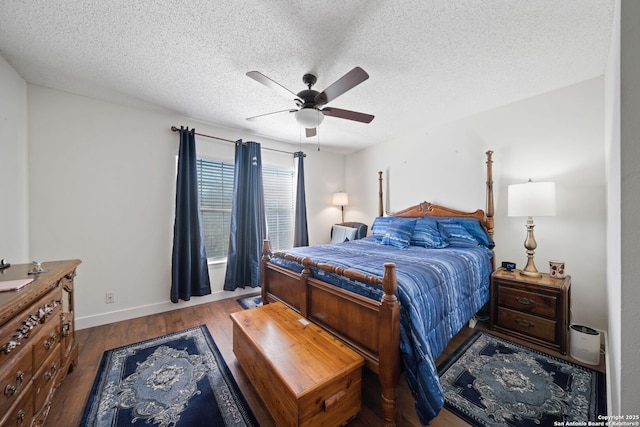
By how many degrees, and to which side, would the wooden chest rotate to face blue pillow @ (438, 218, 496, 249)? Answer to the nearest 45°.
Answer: approximately 180°

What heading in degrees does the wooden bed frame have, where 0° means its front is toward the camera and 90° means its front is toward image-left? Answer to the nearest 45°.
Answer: approximately 45°

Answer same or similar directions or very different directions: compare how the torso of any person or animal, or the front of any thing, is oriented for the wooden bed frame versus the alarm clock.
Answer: same or similar directions

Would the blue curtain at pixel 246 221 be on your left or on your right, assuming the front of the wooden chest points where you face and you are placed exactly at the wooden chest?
on your right

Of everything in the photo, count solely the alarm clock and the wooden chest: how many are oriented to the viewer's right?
0

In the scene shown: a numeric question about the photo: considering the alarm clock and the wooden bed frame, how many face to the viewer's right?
0

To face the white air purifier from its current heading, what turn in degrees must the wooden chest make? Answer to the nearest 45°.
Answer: approximately 135° to its left

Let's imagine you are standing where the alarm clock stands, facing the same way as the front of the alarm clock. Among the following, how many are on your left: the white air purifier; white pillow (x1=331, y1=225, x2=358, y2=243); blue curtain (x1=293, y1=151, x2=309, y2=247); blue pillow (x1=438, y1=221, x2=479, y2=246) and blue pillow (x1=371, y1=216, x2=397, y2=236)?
1

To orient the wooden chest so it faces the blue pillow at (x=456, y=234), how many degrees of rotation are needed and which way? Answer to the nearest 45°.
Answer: approximately 180°

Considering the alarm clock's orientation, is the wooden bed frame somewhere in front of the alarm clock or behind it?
in front

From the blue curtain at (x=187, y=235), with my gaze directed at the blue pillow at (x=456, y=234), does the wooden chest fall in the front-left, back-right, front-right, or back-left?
front-right

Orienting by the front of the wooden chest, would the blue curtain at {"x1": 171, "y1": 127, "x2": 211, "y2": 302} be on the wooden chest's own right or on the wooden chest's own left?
on the wooden chest's own right

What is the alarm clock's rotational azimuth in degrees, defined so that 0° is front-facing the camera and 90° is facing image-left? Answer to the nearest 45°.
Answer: approximately 45°
